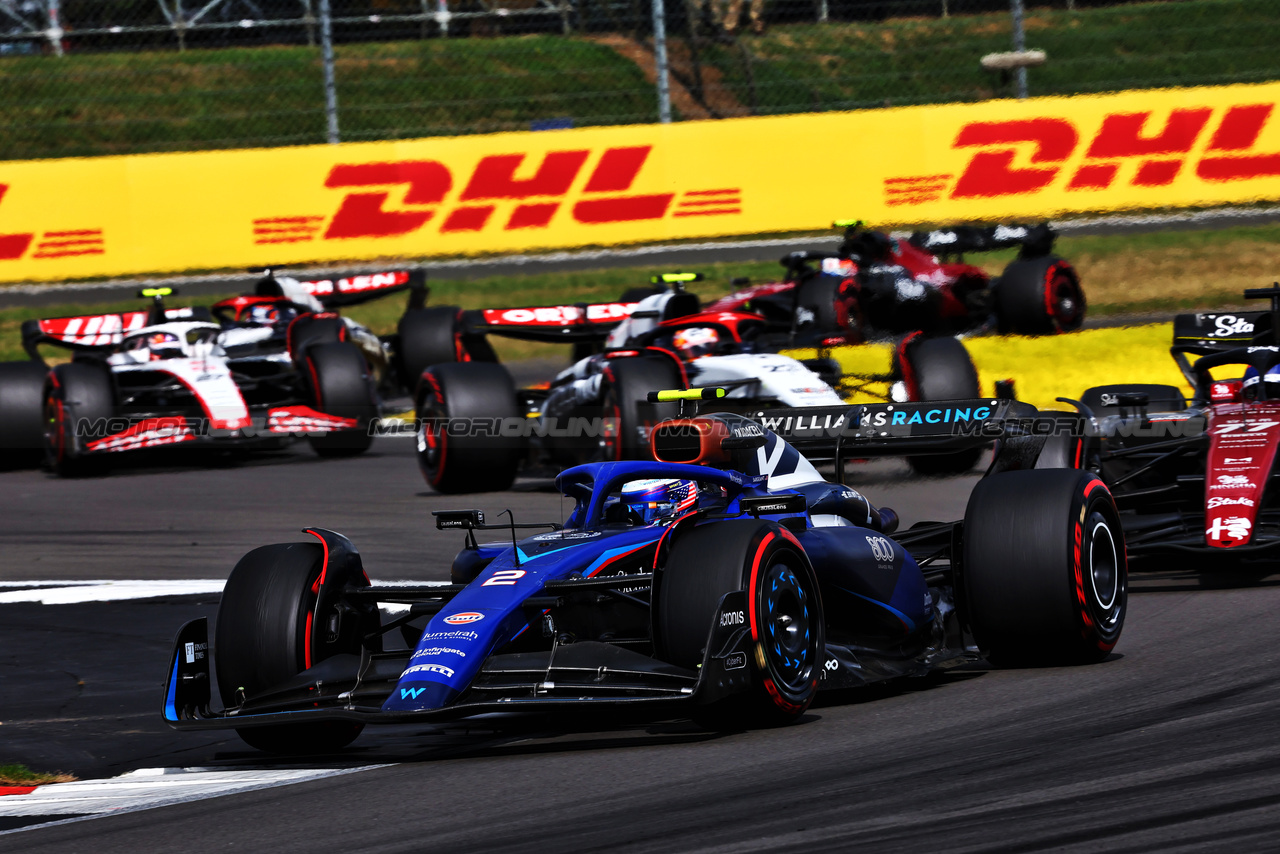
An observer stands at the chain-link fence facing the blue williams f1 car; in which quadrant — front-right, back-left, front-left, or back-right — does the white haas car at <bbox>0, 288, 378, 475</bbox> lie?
front-right

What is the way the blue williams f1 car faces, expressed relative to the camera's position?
facing the viewer and to the left of the viewer

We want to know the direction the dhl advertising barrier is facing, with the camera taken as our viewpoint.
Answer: facing the viewer

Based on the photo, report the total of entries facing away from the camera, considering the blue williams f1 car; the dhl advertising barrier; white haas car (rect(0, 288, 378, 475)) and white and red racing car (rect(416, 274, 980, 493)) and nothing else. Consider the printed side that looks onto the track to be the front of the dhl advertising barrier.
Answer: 0

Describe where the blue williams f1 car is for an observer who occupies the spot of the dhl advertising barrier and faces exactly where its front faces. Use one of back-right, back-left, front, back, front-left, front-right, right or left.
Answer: front

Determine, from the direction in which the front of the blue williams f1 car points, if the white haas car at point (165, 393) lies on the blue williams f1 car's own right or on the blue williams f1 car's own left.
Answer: on the blue williams f1 car's own right

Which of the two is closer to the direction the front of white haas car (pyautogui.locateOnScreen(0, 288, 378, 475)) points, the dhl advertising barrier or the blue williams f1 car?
the blue williams f1 car

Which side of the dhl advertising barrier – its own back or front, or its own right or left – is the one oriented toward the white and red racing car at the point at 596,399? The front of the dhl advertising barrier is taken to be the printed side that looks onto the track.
front

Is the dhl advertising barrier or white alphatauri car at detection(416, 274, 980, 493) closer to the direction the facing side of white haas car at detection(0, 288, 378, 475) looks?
the white alphatauri car

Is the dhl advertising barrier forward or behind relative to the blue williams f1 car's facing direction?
behind

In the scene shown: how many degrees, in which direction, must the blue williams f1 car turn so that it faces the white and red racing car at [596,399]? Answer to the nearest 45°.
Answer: approximately 135° to its right
